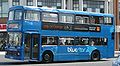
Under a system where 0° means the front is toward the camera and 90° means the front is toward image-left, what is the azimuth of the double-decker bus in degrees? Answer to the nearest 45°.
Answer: approximately 45°
